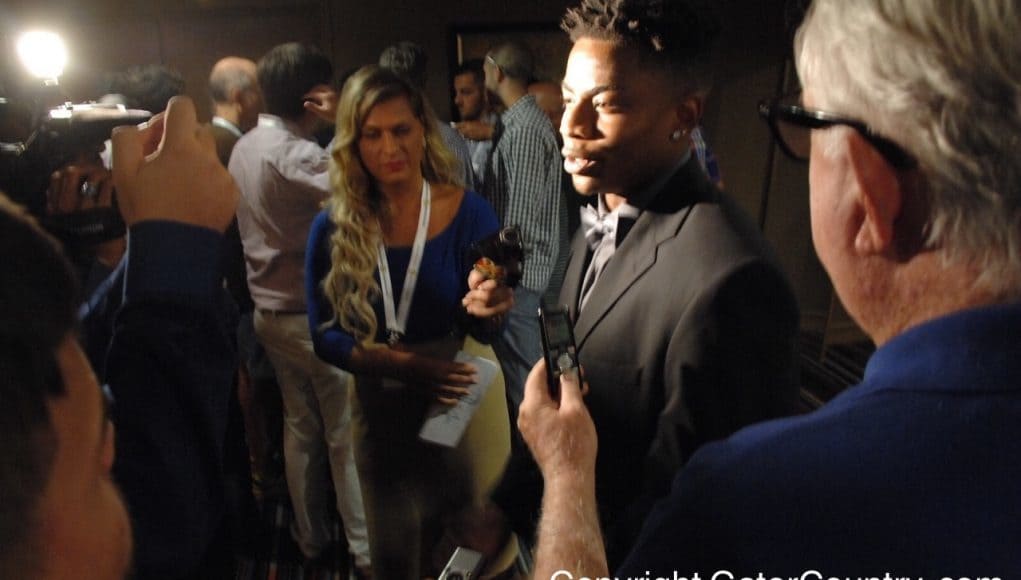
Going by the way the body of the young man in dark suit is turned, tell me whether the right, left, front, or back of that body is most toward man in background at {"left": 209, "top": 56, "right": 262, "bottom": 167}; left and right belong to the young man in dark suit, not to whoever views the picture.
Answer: right

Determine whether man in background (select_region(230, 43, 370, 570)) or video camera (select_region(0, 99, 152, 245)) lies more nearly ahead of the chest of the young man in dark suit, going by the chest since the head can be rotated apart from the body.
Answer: the video camera

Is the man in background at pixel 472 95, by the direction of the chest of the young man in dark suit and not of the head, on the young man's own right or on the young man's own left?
on the young man's own right

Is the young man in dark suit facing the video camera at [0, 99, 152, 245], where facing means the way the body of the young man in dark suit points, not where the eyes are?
yes

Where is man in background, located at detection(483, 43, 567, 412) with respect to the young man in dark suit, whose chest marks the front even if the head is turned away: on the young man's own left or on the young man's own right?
on the young man's own right

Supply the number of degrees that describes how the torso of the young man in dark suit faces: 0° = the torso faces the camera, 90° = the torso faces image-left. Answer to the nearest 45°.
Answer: approximately 45°

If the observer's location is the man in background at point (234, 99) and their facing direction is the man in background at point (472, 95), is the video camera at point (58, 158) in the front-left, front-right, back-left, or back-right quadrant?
back-right

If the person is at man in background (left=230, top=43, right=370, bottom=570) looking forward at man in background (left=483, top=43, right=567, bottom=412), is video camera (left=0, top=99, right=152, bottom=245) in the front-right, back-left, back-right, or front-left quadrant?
back-right

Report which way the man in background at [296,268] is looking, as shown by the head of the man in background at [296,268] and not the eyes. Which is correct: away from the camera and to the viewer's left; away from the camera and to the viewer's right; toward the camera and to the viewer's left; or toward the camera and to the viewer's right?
away from the camera and to the viewer's right

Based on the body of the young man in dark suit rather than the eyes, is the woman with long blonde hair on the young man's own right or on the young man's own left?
on the young man's own right

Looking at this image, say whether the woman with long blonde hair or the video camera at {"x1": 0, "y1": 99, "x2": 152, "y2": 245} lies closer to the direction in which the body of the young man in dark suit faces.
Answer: the video camera
